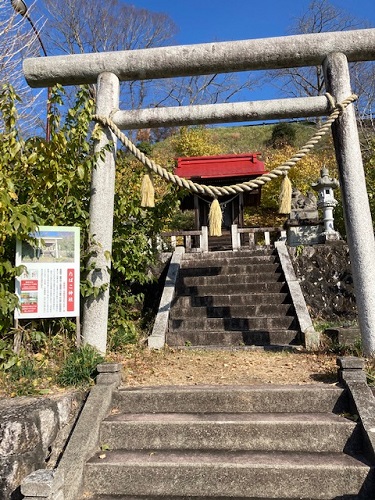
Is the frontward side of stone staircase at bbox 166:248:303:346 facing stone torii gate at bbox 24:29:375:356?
yes

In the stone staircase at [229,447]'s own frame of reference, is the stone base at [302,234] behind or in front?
behind

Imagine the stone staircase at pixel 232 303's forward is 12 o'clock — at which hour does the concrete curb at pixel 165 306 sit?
The concrete curb is roughly at 3 o'clock from the stone staircase.

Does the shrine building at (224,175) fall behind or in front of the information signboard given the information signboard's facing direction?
behind

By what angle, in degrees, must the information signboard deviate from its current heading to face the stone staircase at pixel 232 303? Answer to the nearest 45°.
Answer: approximately 135° to its left

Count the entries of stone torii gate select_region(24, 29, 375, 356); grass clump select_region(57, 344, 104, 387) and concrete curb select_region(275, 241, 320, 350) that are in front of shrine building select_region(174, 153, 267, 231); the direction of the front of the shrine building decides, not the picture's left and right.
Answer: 3

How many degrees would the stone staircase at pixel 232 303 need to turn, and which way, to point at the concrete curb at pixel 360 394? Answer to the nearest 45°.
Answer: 0° — it already faces it

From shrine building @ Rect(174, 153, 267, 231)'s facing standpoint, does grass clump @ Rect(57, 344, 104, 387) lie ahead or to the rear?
ahead

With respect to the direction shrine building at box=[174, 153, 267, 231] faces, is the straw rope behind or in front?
in front

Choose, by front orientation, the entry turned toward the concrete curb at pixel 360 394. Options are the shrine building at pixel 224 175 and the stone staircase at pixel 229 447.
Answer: the shrine building

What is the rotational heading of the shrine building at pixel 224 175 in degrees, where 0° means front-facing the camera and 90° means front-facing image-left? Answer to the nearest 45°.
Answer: approximately 0°
